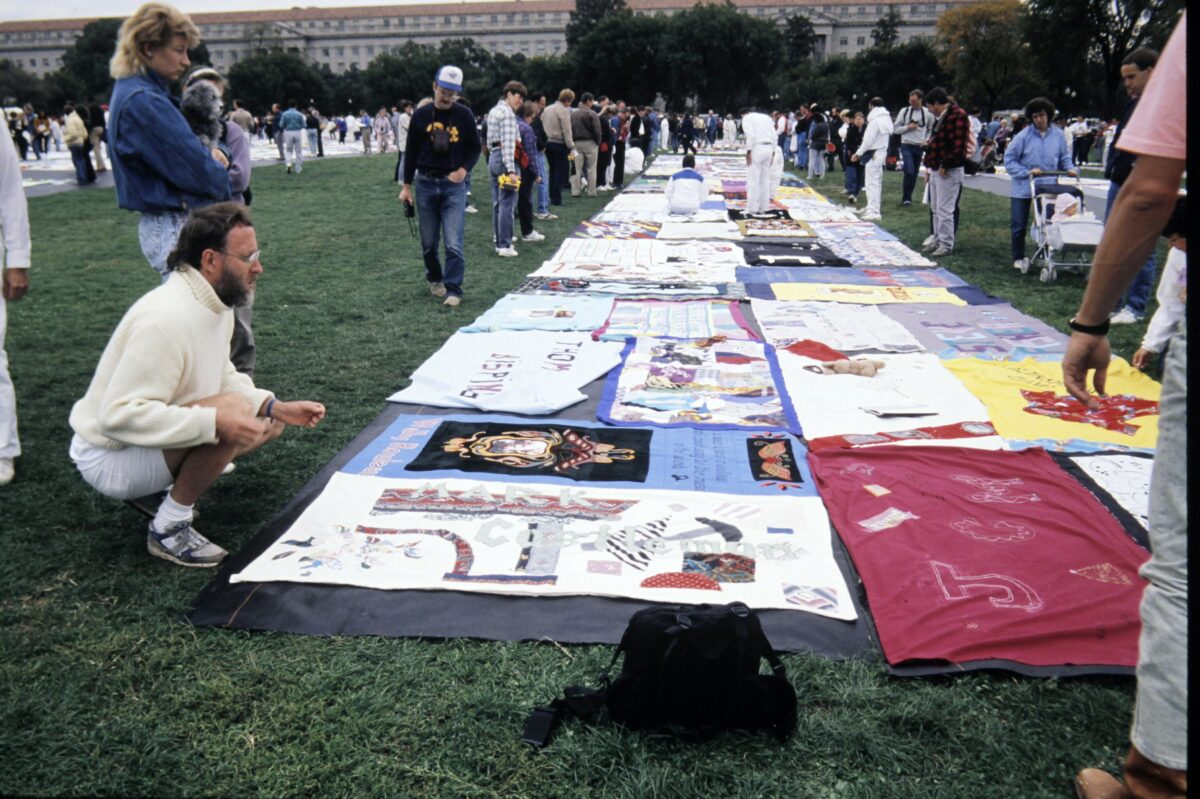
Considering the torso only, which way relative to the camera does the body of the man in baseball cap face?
toward the camera

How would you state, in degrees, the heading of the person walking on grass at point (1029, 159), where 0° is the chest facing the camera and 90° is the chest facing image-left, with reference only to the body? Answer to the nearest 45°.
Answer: approximately 315°

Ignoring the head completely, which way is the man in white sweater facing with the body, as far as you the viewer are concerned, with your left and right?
facing to the right of the viewer

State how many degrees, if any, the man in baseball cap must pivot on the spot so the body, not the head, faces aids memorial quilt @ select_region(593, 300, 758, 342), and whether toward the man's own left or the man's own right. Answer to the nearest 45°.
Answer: approximately 45° to the man's own left

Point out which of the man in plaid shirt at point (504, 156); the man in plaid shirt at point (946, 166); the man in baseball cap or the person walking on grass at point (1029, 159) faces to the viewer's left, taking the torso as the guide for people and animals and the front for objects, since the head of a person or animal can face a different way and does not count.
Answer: the man in plaid shirt at point (946, 166)

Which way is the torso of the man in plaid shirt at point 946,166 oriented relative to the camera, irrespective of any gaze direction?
to the viewer's left

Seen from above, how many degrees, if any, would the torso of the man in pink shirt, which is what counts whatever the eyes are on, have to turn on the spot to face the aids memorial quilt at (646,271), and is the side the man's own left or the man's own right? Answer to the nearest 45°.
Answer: approximately 45° to the man's own right

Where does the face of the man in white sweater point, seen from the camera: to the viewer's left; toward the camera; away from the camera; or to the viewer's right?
to the viewer's right

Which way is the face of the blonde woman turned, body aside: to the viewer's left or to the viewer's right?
to the viewer's right
